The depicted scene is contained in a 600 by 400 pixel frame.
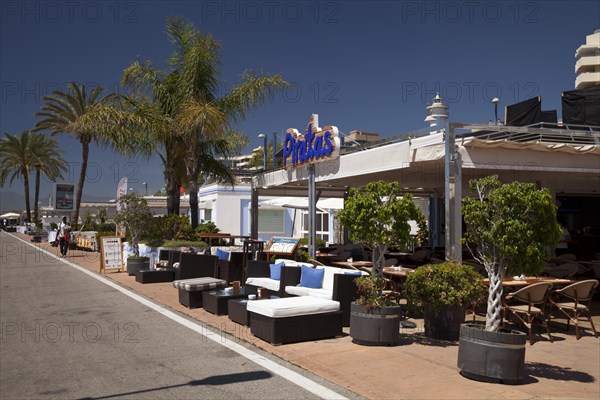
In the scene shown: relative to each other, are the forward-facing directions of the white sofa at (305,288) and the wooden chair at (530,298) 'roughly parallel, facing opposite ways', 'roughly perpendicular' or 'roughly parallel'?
roughly perpendicular

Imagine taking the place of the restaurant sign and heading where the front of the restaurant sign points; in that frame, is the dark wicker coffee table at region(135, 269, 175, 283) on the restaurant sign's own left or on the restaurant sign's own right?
on the restaurant sign's own right

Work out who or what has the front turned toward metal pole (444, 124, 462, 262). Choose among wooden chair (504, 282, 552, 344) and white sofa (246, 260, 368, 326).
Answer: the wooden chair

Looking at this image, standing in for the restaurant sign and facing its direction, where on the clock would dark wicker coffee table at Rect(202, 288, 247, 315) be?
The dark wicker coffee table is roughly at 11 o'clock from the restaurant sign.

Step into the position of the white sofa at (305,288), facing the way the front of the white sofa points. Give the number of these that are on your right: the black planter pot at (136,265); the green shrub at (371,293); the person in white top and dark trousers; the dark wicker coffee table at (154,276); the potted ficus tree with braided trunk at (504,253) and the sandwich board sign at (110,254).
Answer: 4

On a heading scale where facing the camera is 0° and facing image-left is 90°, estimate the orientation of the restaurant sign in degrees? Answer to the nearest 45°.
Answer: approximately 45°

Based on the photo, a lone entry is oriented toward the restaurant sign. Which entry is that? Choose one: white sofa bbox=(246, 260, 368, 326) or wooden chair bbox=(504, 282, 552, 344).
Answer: the wooden chair

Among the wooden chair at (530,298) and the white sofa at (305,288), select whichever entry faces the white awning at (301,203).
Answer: the wooden chair

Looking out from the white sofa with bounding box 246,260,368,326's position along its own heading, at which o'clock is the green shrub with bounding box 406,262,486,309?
The green shrub is roughly at 9 o'clock from the white sofa.

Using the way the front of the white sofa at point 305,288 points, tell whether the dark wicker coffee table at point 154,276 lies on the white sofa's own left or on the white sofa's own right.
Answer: on the white sofa's own right

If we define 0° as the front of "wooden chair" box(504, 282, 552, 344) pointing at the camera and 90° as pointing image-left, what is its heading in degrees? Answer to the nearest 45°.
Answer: approximately 135°

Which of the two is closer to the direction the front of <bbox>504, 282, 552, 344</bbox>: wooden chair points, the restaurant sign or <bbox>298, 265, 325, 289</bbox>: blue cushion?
the restaurant sign
